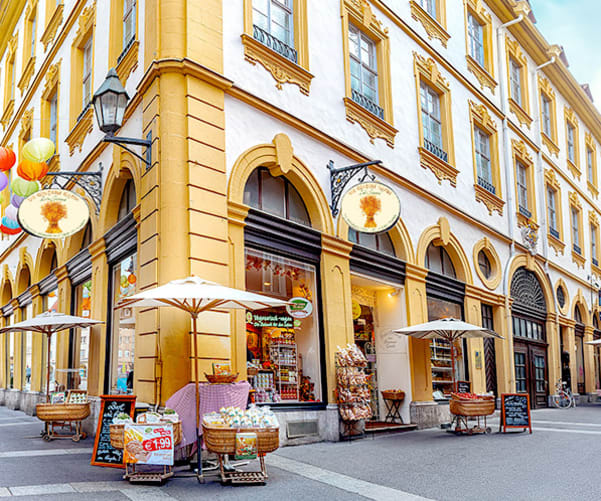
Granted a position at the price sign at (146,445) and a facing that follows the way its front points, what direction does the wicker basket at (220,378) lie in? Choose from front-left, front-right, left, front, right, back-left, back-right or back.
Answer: back-left

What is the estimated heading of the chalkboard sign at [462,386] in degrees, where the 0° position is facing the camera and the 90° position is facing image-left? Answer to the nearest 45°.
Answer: approximately 0°

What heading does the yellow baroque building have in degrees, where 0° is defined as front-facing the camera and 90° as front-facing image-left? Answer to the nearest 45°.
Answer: approximately 315°

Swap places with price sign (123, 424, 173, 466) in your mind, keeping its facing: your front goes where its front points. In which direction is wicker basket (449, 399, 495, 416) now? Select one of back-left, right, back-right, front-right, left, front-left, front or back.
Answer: back-left

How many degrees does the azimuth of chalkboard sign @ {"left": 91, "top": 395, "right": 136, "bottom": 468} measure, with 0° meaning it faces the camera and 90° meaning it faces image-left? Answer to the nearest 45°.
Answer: approximately 0°

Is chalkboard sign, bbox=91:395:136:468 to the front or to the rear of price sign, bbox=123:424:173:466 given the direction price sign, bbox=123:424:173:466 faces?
to the rear

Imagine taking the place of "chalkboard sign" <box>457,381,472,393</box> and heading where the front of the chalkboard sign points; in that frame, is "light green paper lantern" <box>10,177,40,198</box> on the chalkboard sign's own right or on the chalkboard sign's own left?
on the chalkboard sign's own right
